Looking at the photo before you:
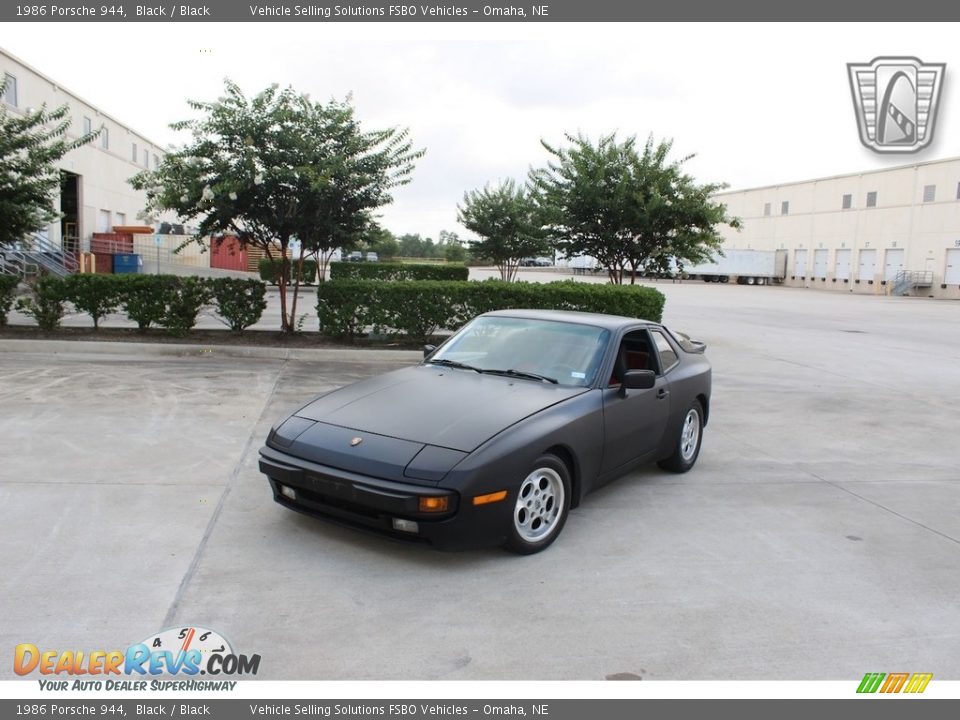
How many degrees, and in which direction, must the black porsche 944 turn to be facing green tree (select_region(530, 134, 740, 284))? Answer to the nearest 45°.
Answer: approximately 135° to its right

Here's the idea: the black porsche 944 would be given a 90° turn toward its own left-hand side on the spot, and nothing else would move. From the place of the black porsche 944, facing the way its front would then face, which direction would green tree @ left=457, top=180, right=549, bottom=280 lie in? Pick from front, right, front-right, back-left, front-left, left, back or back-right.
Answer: back-left

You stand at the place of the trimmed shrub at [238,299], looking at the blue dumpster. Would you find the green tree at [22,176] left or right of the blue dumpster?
left

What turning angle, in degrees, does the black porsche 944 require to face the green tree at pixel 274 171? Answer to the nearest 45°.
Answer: approximately 90° to its right

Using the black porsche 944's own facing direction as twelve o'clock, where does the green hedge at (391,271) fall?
The green hedge is roughly at 4 o'clock from the black porsche 944.

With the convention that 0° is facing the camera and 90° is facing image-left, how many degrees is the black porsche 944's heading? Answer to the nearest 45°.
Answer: approximately 45°

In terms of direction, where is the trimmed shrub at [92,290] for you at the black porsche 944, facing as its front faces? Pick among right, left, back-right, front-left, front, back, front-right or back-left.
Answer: right

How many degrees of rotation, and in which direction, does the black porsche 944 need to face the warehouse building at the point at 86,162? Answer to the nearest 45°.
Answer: approximately 90° to its right

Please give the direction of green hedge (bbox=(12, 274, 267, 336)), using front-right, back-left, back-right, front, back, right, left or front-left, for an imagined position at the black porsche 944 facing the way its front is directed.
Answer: right

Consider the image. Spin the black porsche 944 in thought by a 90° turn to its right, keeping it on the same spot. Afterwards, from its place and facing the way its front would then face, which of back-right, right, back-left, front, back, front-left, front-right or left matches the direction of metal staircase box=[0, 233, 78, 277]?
front

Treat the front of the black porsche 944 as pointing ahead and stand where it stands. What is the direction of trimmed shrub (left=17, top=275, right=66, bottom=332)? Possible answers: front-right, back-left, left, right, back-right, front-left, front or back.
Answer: right

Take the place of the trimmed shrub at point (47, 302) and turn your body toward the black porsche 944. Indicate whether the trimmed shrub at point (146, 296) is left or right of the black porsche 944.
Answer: left
